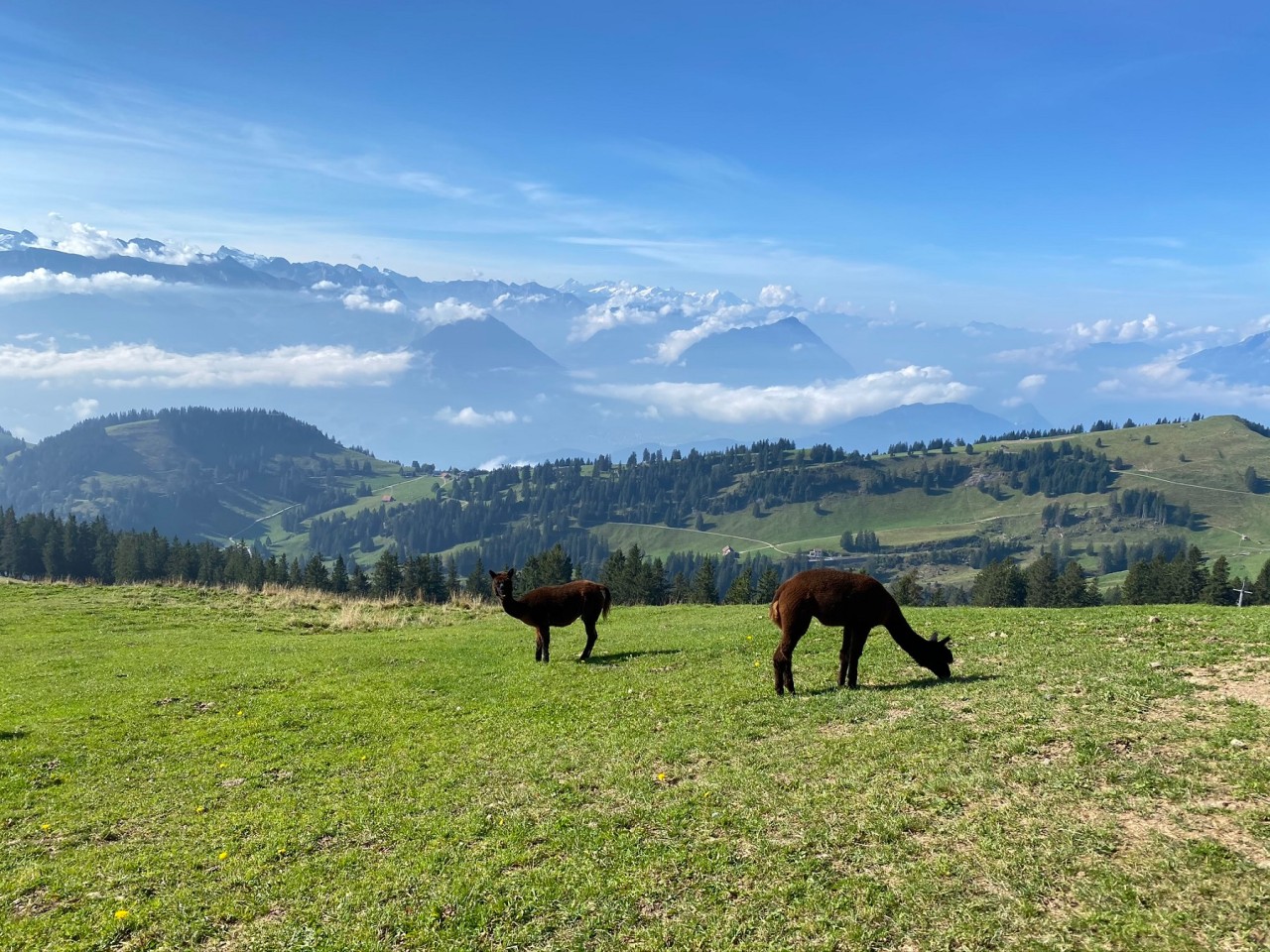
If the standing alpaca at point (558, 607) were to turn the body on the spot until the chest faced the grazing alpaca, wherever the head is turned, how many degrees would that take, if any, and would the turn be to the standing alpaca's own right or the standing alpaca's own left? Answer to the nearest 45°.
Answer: approximately 135° to the standing alpaca's own left

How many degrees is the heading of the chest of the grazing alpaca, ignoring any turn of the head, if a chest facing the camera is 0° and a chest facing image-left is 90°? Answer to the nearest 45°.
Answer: approximately 270°

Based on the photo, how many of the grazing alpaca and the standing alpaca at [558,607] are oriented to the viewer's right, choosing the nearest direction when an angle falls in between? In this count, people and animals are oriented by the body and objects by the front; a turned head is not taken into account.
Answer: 1

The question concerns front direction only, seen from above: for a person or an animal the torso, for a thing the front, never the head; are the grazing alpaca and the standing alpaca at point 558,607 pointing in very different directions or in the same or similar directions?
very different directions

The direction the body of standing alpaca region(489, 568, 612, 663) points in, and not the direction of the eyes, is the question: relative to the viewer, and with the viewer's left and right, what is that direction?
facing to the left of the viewer

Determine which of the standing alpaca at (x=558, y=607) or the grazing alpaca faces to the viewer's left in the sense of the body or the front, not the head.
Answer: the standing alpaca

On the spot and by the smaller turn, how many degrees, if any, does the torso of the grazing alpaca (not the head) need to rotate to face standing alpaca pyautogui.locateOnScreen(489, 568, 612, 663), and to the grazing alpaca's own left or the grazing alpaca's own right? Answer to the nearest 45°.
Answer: approximately 135° to the grazing alpaca's own left
